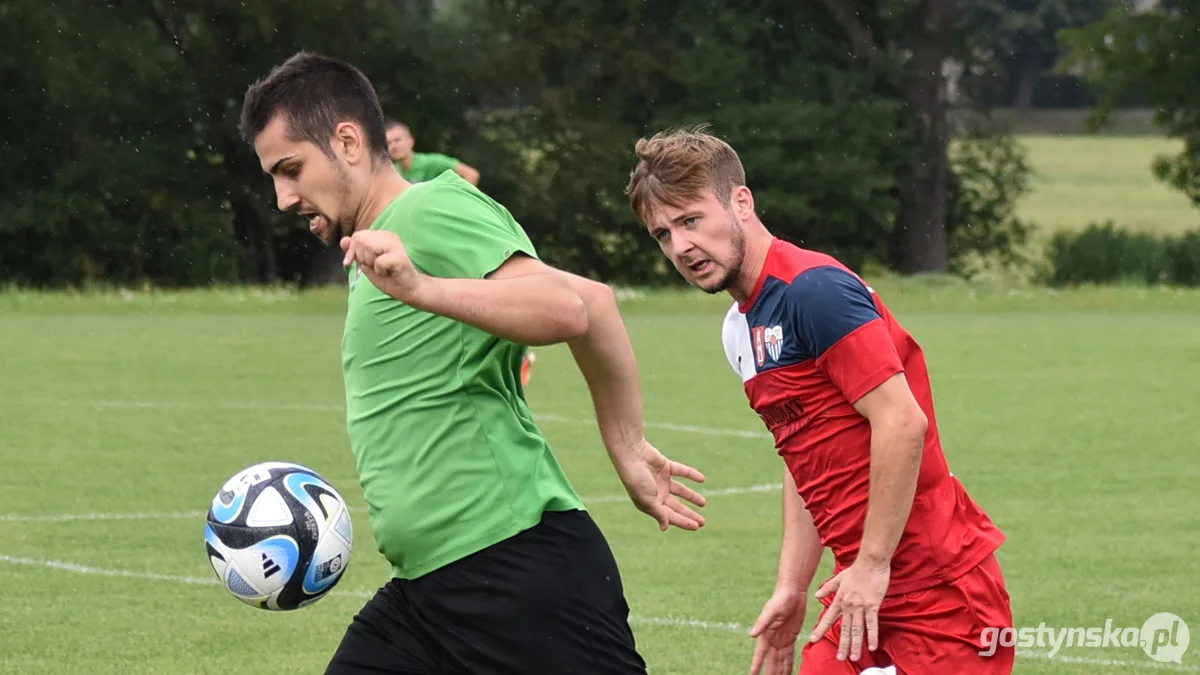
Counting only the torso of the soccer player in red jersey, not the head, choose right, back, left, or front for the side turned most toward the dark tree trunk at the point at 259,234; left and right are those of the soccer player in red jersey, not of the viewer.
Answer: right

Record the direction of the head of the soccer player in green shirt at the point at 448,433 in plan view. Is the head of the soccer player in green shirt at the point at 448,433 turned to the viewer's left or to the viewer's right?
to the viewer's left

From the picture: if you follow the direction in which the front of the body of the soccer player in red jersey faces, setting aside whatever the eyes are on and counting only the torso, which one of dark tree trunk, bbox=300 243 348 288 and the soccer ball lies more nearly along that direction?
the soccer ball

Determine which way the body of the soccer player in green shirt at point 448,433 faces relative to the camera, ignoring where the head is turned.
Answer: to the viewer's left

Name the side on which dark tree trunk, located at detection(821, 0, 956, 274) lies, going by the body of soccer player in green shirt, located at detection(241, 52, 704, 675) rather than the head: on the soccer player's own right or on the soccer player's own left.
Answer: on the soccer player's own right

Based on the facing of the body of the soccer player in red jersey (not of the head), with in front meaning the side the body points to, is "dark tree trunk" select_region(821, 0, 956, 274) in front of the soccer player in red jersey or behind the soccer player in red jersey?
behind

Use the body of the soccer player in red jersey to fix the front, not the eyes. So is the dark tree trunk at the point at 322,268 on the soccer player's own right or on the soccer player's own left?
on the soccer player's own right

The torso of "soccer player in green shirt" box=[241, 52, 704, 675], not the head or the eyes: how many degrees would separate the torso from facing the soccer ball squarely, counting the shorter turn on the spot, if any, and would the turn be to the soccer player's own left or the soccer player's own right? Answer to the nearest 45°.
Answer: approximately 45° to the soccer player's own right

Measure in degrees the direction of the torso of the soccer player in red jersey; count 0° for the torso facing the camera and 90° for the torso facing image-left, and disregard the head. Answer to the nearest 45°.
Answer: approximately 45°
